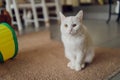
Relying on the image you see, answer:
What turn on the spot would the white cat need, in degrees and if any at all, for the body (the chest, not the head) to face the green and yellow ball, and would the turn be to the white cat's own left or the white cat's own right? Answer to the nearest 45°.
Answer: approximately 45° to the white cat's own right

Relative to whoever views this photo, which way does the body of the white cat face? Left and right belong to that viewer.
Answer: facing the viewer and to the left of the viewer
